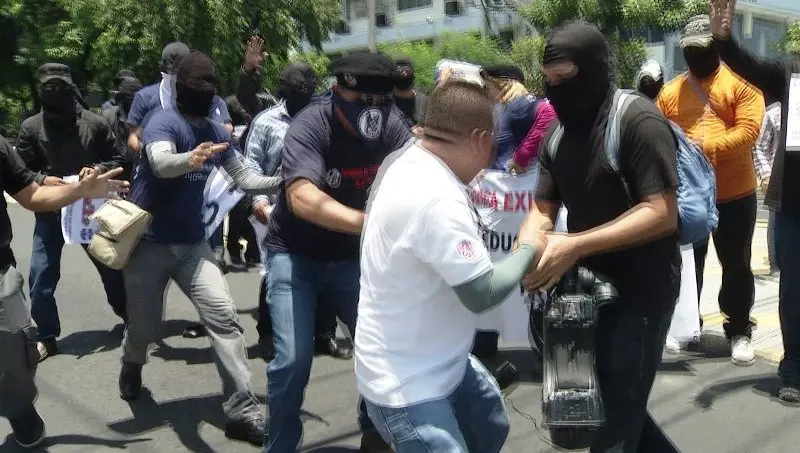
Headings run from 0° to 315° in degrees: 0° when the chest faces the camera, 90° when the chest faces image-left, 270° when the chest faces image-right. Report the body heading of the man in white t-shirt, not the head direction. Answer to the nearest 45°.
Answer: approximately 225°

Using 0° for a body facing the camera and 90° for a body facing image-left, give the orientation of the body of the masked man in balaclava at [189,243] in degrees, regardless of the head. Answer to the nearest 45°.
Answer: approximately 315°

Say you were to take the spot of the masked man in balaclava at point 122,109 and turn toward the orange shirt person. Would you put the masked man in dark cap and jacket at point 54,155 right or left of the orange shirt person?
right

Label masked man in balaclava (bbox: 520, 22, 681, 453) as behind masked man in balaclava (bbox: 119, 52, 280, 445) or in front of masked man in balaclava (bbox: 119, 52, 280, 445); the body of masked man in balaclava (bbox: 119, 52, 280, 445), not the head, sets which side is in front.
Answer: in front

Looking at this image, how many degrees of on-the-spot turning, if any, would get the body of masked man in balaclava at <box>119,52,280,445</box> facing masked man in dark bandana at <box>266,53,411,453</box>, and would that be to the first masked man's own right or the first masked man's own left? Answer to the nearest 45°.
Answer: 0° — they already face them

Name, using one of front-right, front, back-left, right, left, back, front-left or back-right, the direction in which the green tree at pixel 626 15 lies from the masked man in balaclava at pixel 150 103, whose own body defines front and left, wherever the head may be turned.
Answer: back-left

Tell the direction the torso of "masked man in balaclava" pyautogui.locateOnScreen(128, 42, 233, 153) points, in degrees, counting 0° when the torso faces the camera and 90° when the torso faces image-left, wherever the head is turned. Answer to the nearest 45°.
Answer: approximately 0°

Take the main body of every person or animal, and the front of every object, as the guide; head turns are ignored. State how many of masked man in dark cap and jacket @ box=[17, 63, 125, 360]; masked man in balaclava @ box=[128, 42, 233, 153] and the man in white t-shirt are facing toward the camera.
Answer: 2

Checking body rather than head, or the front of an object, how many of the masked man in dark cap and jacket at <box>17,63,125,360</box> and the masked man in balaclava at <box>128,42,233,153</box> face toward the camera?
2
